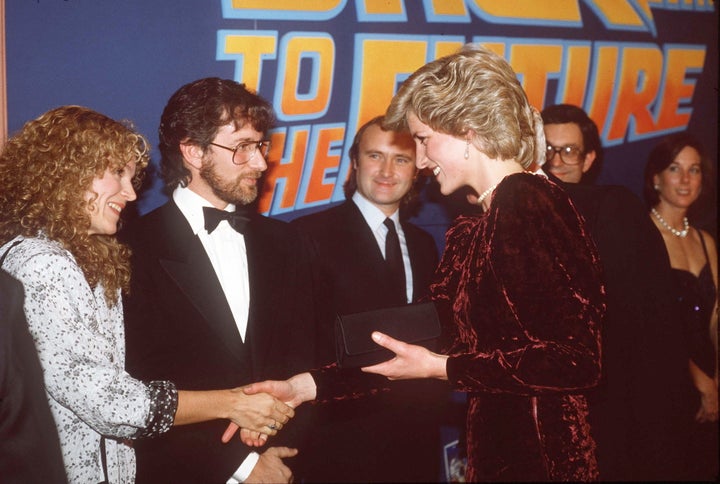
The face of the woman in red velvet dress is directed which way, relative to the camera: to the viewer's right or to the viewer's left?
to the viewer's left

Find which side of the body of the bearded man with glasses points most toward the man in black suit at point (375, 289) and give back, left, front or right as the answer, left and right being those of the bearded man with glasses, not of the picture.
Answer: left

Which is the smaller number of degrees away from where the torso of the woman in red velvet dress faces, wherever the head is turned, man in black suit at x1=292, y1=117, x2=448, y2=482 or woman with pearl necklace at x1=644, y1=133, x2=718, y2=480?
the man in black suit

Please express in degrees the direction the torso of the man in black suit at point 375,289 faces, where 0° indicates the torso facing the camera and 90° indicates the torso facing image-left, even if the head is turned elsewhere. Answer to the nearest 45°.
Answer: approximately 315°

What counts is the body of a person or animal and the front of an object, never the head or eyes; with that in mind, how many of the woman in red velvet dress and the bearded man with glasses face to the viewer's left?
1

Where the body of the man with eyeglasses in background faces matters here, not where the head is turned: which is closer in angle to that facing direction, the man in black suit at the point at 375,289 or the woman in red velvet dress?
the woman in red velvet dress

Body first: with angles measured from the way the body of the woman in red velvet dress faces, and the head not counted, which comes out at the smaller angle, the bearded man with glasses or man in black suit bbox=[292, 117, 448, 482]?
the bearded man with glasses

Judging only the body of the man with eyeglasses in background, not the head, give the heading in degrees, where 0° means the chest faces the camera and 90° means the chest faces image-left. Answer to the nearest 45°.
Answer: approximately 45°

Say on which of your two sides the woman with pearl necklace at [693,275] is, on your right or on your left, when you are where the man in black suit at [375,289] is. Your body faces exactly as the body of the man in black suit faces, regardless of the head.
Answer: on your left

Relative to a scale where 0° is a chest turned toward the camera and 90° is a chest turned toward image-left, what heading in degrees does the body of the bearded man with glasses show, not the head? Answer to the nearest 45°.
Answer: approximately 315°

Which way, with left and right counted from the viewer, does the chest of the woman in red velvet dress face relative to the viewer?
facing to the left of the viewer
